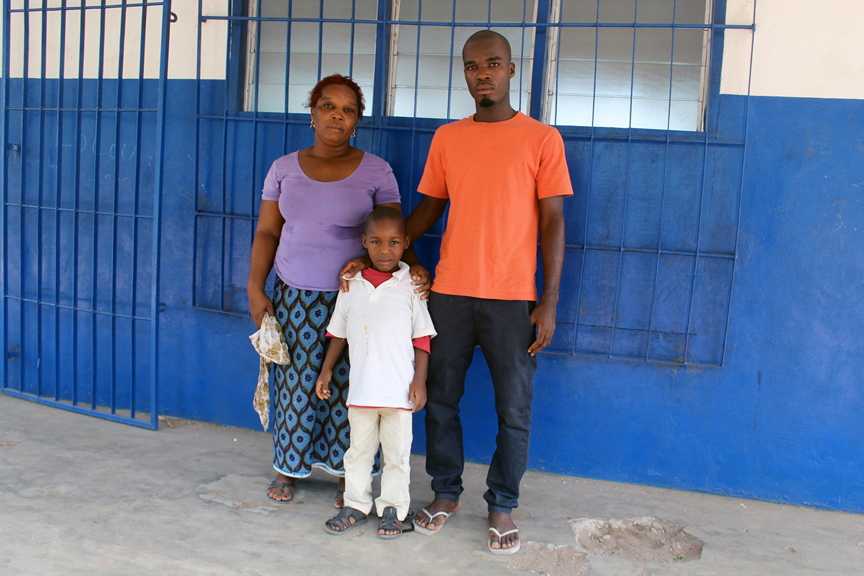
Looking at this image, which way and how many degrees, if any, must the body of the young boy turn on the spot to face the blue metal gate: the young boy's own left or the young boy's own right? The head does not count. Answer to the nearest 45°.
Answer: approximately 135° to the young boy's own right

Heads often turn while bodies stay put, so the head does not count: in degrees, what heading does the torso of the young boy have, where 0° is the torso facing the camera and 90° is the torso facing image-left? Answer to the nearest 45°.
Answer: approximately 0°

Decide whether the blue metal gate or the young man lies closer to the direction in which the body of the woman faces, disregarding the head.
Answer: the young man

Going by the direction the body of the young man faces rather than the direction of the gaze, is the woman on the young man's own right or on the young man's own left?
on the young man's own right

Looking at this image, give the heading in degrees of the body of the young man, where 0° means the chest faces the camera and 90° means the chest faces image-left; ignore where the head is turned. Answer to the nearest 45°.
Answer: approximately 0°
